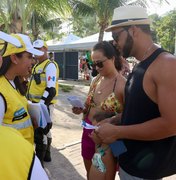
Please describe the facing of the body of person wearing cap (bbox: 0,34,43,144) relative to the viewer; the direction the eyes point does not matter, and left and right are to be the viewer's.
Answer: facing the viewer and to the right of the viewer

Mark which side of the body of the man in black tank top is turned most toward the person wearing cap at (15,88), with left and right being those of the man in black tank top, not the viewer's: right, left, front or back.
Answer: front

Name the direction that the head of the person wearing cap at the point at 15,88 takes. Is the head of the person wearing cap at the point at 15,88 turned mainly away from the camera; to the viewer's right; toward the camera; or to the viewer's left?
to the viewer's right

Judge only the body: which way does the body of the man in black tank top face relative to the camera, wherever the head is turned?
to the viewer's left

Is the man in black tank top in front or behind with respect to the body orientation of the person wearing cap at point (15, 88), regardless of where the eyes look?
in front

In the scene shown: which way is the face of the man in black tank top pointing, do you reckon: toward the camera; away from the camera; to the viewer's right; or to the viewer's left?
to the viewer's left

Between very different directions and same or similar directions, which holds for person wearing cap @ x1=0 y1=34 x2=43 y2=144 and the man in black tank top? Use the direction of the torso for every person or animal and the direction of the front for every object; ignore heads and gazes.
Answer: very different directions

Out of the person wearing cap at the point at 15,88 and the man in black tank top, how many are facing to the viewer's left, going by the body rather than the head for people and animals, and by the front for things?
1
